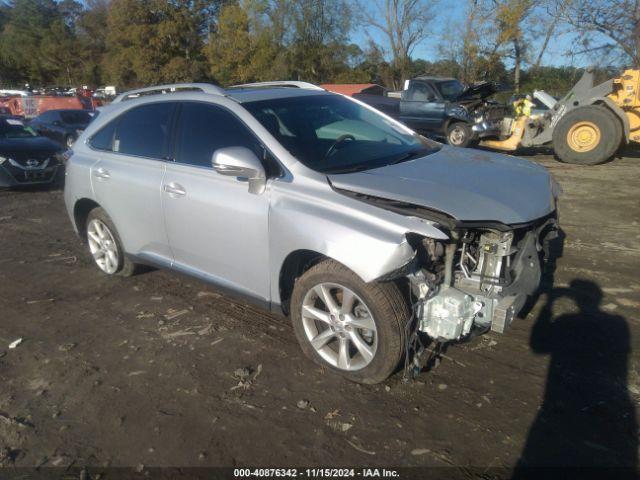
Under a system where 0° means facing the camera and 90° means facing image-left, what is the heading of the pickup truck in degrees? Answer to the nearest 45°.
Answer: approximately 315°

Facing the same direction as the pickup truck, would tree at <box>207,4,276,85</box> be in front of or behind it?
behind

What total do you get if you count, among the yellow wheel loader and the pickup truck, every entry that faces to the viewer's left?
1

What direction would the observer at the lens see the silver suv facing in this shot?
facing the viewer and to the right of the viewer

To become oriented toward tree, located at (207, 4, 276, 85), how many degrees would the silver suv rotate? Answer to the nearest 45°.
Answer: approximately 135° to its left

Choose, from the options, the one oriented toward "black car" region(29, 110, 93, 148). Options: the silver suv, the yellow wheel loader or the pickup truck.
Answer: the yellow wheel loader

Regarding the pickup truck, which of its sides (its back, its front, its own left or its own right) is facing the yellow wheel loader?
front

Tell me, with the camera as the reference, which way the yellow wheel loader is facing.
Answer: facing to the left of the viewer

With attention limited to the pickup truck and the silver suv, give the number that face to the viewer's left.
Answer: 0

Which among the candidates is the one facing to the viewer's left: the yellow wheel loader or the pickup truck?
the yellow wheel loader

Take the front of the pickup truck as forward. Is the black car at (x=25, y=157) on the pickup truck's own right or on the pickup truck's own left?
on the pickup truck's own right

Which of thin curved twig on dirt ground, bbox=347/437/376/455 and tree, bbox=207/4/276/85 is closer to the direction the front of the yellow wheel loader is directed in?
the tree

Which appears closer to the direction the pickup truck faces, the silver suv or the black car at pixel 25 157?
the silver suv

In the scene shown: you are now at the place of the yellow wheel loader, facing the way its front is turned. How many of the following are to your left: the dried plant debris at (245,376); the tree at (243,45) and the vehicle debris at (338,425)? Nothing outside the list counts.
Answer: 2

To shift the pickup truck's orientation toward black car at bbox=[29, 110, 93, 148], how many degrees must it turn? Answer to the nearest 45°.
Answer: approximately 135° to its right
